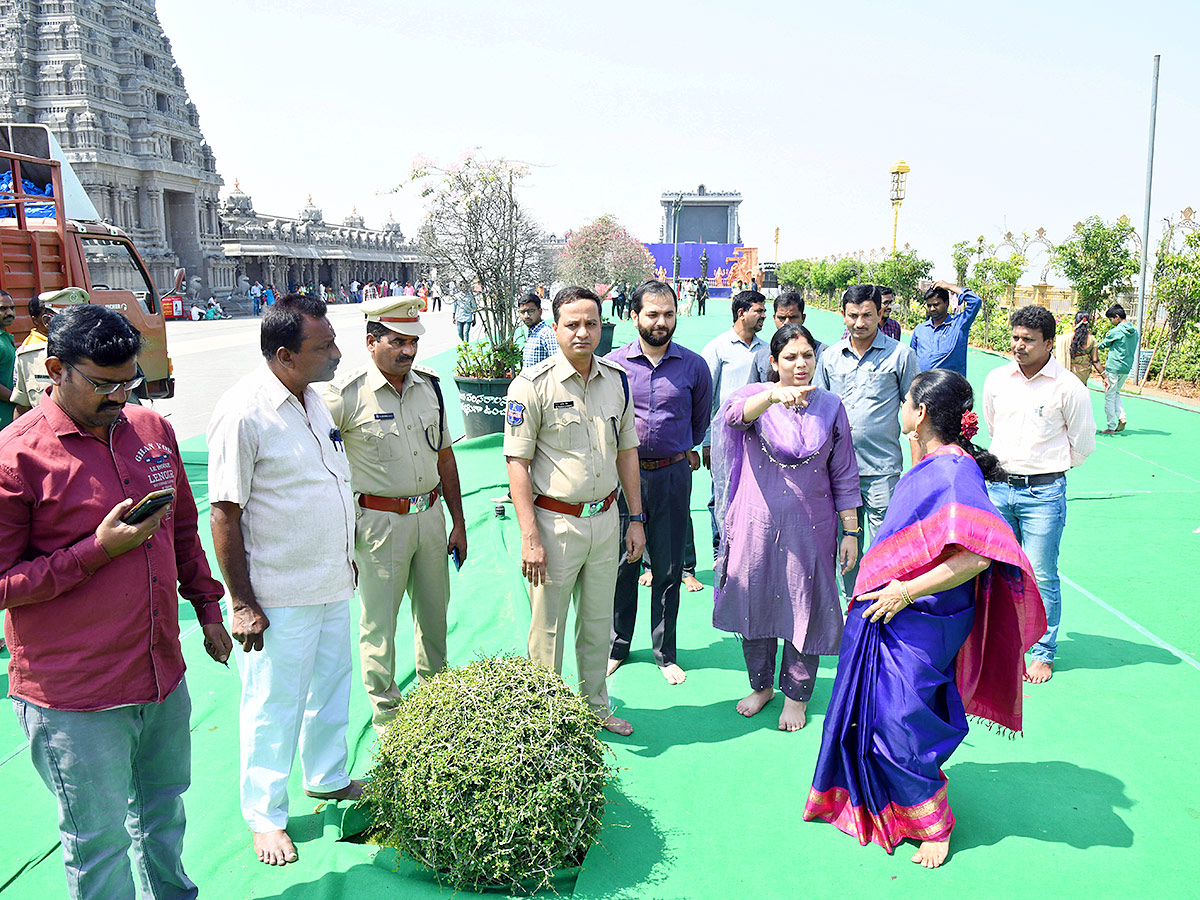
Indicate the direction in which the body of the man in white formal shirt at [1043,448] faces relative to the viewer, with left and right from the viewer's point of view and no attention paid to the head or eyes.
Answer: facing the viewer and to the left of the viewer

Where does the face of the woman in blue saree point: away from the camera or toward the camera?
away from the camera

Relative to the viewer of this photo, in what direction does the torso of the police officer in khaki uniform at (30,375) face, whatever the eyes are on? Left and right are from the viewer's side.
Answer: facing the viewer and to the right of the viewer

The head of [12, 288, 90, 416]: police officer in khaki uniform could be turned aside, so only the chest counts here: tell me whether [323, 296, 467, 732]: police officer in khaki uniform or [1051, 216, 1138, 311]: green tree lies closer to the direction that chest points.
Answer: the police officer in khaki uniform

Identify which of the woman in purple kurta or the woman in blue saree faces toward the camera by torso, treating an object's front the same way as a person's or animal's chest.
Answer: the woman in purple kurta

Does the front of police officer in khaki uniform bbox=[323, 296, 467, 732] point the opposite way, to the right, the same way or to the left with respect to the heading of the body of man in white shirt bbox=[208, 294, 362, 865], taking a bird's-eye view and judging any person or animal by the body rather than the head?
the same way

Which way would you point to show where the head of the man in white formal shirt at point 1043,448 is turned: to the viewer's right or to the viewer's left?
to the viewer's left

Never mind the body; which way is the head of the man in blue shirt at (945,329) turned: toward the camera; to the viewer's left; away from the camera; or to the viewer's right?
toward the camera

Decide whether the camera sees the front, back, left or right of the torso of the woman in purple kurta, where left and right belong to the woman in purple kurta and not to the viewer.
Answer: front

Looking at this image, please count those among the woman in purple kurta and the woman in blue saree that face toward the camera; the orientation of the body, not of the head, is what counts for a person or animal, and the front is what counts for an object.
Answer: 1

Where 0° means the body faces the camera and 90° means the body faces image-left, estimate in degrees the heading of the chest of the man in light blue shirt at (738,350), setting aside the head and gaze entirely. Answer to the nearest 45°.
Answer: approximately 315°

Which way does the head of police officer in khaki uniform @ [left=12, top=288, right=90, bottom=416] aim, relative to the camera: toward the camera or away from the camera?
toward the camera

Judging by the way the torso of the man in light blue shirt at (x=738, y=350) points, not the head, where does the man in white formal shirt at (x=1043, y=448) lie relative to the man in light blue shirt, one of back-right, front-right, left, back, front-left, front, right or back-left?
front
